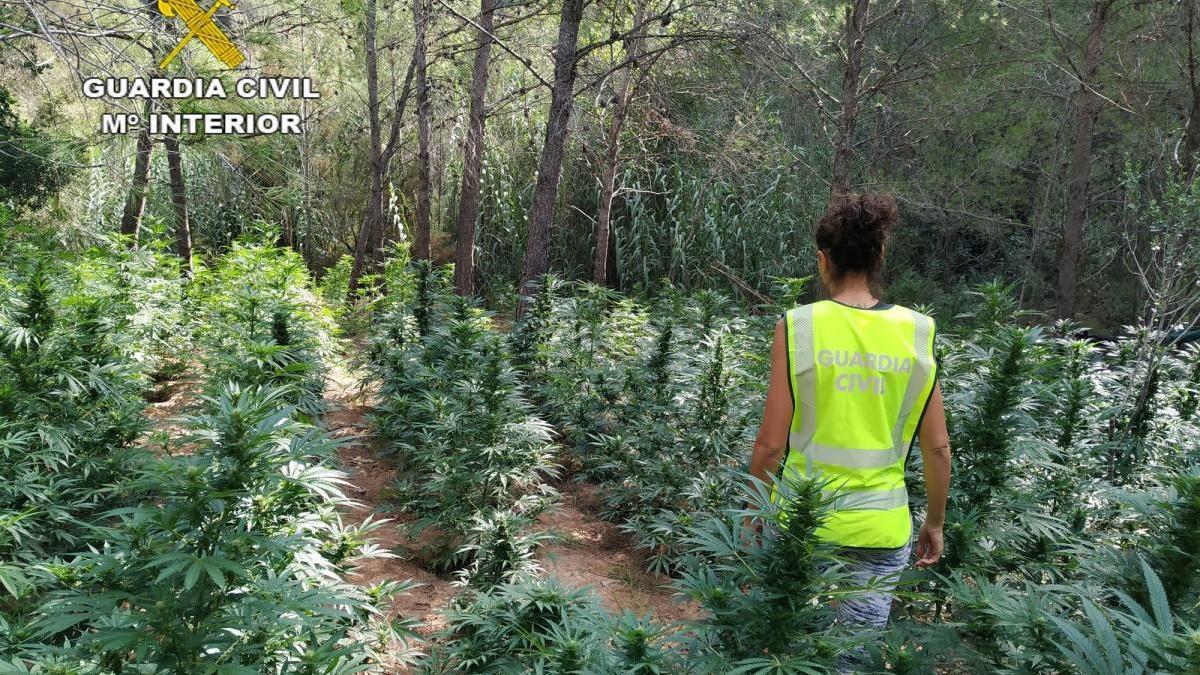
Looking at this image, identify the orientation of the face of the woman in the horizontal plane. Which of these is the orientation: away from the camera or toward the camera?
away from the camera

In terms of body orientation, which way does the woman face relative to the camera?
away from the camera

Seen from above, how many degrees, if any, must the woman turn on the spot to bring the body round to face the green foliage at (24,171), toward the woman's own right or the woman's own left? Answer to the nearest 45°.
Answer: approximately 45° to the woman's own left
